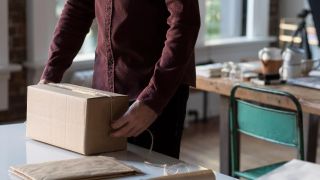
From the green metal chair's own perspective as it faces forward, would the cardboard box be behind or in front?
behind

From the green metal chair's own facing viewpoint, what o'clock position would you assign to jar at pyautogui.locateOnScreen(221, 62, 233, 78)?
The jar is roughly at 10 o'clock from the green metal chair.

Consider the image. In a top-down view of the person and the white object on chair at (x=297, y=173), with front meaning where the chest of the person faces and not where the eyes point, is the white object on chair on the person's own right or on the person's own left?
on the person's own left

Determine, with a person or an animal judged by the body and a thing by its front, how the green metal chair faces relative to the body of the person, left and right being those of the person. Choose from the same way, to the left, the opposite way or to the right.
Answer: the opposite way

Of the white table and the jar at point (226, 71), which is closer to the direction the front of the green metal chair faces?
the jar

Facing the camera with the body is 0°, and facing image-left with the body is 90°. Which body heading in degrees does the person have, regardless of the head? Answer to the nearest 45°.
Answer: approximately 45°

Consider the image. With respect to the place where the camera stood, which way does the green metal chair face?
facing away from the viewer and to the right of the viewer
